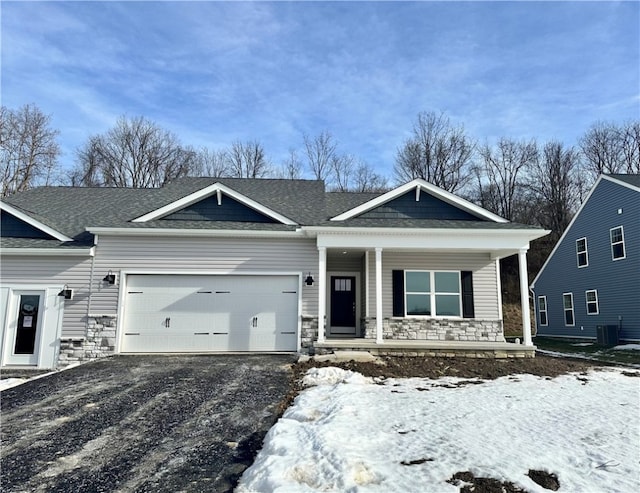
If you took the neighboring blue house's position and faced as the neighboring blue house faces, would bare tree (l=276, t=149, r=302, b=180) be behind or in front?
behind

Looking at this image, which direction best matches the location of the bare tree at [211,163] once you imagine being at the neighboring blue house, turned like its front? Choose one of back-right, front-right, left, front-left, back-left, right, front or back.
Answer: back-right

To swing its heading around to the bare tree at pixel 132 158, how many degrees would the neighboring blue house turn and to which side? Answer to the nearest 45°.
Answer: approximately 135° to its right

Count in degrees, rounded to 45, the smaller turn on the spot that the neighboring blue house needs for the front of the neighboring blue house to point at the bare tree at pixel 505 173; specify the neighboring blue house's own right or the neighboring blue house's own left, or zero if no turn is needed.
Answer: approximately 135° to the neighboring blue house's own left

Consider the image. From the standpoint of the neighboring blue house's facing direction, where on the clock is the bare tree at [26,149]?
The bare tree is roughly at 4 o'clock from the neighboring blue house.

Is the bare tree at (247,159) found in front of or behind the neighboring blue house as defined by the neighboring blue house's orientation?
behind

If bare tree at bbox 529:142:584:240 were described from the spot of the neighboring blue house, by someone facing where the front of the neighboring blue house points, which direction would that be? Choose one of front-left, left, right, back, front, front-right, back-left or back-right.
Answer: back-left

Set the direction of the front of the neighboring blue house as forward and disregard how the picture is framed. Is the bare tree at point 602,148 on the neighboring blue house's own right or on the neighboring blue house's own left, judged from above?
on the neighboring blue house's own left

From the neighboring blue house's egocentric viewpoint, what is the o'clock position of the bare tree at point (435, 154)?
The bare tree is roughly at 6 o'clock from the neighboring blue house.

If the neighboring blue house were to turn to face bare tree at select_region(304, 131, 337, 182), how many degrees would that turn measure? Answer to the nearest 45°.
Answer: approximately 135° to its right
